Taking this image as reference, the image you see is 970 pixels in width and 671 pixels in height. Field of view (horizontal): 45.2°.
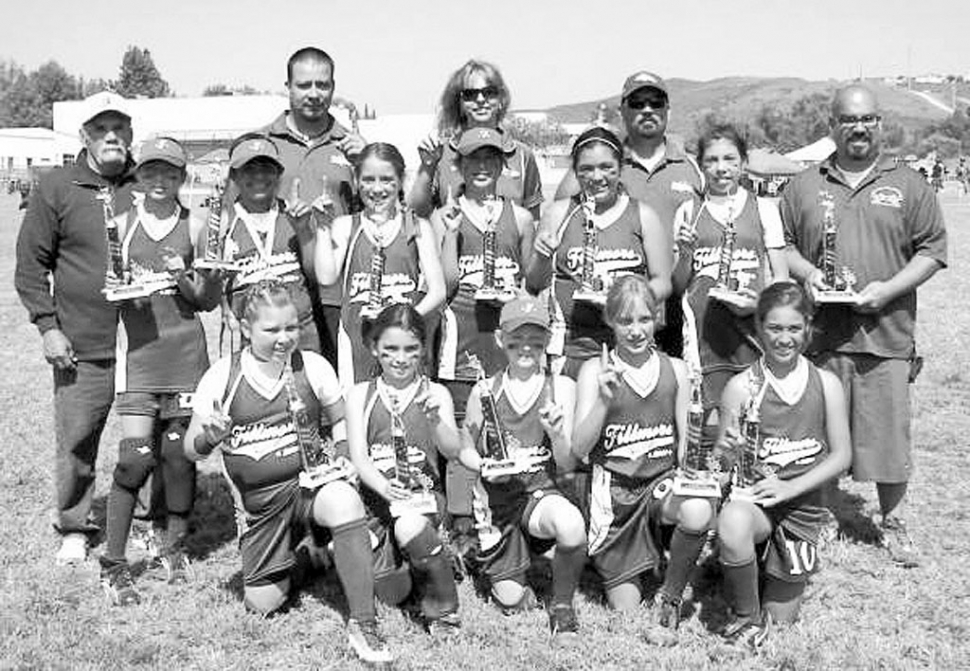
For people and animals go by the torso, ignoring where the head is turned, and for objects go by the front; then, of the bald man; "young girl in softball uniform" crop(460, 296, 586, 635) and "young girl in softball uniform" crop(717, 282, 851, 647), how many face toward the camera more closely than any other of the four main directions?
3

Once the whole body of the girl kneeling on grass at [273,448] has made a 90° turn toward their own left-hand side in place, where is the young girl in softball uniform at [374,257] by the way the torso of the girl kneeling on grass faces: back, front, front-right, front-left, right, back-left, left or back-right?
front

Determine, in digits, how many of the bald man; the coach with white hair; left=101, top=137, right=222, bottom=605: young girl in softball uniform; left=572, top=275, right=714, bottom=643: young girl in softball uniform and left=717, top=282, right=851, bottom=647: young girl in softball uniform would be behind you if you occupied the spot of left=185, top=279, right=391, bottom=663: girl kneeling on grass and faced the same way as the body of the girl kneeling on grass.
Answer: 2

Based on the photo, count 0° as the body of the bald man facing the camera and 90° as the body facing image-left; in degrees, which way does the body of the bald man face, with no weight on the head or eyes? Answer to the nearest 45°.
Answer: approximately 0°

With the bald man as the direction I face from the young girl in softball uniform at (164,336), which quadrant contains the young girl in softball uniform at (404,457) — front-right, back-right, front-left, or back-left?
front-right

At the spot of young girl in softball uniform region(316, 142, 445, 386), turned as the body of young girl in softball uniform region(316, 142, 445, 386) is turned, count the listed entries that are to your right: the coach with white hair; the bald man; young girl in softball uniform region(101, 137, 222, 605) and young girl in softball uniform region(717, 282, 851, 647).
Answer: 2

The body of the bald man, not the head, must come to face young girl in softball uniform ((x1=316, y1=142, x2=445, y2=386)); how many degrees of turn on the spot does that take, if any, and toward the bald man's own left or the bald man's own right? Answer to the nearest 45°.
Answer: approximately 45° to the bald man's own right

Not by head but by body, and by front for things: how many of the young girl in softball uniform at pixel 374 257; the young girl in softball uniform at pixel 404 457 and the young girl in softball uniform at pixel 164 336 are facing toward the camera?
3

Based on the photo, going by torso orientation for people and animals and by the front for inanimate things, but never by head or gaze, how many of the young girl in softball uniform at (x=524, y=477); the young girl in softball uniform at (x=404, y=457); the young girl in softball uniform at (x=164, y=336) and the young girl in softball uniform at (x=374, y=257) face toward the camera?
4

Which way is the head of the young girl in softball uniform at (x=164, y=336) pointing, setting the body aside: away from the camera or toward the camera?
toward the camera

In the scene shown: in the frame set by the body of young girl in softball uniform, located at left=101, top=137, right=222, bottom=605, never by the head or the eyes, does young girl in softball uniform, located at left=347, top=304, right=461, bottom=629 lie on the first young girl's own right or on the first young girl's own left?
on the first young girl's own left

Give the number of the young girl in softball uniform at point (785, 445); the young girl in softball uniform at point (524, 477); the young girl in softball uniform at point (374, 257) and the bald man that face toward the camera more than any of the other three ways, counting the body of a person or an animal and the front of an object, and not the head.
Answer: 4

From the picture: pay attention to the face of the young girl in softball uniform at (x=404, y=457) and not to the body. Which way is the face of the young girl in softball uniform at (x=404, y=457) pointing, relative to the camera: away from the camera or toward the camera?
toward the camera

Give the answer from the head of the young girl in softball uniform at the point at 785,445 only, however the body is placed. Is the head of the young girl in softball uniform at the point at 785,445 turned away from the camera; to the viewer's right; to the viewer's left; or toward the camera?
toward the camera

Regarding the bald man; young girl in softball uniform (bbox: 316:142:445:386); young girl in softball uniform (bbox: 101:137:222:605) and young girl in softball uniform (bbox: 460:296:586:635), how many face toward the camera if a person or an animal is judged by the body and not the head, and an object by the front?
4

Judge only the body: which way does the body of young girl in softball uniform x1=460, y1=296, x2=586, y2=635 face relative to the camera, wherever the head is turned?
toward the camera

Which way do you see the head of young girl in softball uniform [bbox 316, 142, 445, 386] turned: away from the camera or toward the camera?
toward the camera

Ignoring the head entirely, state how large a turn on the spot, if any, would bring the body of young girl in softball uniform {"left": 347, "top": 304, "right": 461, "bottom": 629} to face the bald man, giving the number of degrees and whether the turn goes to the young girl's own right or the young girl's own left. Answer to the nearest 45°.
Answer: approximately 90° to the young girl's own left

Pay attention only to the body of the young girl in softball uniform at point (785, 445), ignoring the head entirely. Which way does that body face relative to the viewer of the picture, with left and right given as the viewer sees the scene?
facing the viewer

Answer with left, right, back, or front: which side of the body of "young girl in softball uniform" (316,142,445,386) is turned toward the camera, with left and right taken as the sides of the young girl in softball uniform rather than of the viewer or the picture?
front
